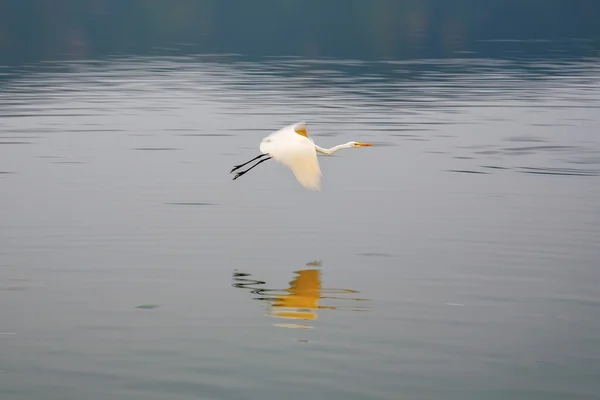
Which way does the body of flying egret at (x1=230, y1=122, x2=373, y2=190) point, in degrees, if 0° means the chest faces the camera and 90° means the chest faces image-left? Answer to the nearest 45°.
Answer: approximately 270°
